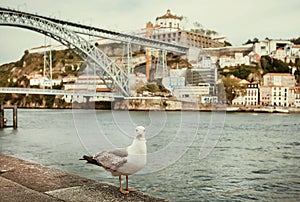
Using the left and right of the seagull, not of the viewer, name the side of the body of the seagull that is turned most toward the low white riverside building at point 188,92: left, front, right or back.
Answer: left

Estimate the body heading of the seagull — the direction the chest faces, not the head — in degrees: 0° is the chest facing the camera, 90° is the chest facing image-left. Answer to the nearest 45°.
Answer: approximately 315°

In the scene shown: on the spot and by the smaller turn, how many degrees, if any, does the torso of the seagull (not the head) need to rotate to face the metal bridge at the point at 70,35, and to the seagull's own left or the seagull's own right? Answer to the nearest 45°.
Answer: approximately 135° to the seagull's own left

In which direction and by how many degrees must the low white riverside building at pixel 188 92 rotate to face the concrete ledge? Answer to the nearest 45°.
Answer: approximately 45° to its right

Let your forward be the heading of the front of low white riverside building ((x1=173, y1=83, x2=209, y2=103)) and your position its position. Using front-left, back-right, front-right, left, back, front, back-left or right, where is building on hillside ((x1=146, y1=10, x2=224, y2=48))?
back

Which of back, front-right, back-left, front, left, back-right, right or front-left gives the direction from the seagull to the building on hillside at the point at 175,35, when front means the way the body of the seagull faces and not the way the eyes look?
back-left

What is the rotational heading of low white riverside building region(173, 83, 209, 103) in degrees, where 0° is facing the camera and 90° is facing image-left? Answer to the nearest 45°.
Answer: approximately 0°
